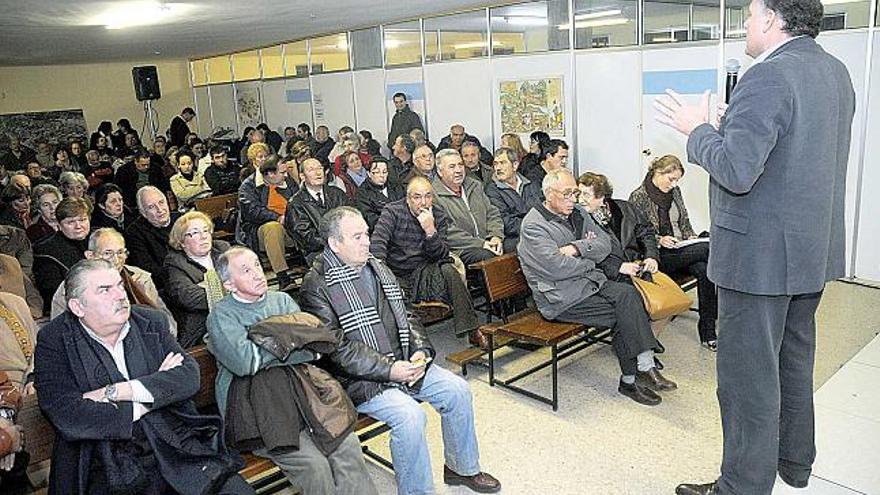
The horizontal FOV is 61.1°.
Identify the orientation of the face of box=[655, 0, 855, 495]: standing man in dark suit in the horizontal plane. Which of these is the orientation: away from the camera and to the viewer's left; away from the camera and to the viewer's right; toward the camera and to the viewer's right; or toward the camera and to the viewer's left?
away from the camera and to the viewer's left

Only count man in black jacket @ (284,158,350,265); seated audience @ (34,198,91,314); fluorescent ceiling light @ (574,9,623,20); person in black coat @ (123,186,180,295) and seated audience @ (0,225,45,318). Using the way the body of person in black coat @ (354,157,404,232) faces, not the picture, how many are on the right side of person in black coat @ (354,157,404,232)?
4

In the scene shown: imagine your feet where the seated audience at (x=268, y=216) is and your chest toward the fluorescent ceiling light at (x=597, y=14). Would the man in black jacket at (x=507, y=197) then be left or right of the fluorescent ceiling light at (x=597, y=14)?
right

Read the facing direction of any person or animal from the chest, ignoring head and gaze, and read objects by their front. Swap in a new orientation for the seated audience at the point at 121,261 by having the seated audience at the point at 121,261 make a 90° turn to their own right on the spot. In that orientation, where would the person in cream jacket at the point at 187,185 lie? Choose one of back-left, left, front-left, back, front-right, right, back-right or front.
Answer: back-right

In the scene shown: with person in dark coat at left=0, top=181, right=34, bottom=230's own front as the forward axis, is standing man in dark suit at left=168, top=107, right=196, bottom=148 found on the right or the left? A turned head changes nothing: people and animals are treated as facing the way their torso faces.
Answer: on their left

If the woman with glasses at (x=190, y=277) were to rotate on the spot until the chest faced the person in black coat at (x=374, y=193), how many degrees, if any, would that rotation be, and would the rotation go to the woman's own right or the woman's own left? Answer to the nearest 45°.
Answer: approximately 90° to the woman's own left

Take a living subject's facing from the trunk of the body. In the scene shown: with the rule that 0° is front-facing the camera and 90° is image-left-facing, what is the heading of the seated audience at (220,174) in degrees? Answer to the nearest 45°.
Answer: approximately 315°

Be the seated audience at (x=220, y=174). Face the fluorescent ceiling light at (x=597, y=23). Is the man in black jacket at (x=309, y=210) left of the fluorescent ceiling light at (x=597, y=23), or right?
right

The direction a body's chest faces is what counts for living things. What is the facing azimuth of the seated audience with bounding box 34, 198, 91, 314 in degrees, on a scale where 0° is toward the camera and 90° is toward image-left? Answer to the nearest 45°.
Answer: approximately 315°

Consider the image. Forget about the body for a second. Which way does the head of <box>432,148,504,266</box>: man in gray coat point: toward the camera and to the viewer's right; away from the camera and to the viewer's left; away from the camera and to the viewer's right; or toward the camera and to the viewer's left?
toward the camera and to the viewer's right

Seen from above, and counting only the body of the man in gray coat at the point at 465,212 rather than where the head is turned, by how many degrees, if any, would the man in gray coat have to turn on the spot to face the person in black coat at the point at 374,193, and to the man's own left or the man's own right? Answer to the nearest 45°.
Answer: approximately 180°
